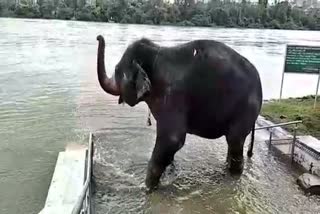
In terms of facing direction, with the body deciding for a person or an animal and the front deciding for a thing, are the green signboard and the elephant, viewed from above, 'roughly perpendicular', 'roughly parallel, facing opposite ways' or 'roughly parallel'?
roughly perpendicular

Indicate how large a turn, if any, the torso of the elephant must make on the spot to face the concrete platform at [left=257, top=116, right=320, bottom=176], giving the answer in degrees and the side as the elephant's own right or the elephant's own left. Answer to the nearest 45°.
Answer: approximately 135° to the elephant's own right

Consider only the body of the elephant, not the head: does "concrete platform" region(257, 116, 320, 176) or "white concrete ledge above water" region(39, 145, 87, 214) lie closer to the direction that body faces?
the white concrete ledge above water

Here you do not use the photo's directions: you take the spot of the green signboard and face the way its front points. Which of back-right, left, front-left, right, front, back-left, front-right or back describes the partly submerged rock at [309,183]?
front

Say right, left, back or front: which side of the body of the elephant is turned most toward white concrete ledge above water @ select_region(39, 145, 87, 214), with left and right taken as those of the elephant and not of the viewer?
front

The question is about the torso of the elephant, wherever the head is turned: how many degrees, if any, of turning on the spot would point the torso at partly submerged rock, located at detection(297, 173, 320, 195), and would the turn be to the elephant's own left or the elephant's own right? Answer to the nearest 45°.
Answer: approximately 180°

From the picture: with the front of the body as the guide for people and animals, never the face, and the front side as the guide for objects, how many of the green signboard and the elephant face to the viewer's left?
1

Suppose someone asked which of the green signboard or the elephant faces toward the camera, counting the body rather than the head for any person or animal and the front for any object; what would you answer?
the green signboard

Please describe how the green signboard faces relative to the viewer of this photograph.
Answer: facing the viewer

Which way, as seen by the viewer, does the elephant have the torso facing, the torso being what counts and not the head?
to the viewer's left

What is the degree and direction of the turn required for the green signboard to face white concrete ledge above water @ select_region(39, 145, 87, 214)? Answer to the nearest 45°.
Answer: approximately 45° to its right

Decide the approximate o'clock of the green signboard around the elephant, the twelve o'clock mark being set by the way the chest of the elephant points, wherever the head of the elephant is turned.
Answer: The green signboard is roughly at 4 o'clock from the elephant.

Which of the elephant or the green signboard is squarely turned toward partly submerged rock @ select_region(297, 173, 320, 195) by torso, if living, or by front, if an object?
the green signboard

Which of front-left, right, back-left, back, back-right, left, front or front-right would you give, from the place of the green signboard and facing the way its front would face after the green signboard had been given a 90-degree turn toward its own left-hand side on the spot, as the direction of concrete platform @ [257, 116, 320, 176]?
right
